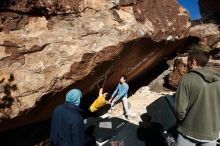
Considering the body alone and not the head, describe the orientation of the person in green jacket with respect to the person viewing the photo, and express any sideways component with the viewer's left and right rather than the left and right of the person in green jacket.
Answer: facing away from the viewer and to the left of the viewer

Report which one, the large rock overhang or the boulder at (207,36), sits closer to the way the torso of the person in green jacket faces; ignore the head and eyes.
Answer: the large rock overhang

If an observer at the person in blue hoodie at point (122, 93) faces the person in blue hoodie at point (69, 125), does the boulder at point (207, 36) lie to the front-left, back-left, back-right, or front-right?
back-left

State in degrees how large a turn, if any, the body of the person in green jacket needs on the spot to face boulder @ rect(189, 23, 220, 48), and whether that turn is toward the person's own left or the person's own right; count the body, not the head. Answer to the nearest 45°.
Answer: approximately 45° to the person's own right

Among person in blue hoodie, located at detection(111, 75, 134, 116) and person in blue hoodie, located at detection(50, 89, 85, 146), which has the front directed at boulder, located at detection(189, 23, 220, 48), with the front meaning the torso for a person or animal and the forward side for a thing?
person in blue hoodie, located at detection(50, 89, 85, 146)

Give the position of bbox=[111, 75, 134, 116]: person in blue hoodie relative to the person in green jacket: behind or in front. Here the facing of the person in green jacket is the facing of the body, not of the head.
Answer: in front

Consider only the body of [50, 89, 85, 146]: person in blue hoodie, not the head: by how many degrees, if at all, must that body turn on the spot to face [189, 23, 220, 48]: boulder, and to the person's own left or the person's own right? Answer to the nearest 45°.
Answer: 0° — they already face it

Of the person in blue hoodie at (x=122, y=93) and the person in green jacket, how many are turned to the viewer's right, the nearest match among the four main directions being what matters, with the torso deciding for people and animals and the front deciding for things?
0

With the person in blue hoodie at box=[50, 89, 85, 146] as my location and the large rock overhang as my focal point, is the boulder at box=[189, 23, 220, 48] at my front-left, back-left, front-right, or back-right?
front-right

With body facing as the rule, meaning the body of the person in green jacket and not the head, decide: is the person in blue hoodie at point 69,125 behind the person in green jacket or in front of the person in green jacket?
in front

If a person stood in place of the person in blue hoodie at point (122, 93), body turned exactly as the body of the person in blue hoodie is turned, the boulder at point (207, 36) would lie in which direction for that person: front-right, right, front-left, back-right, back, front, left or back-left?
back

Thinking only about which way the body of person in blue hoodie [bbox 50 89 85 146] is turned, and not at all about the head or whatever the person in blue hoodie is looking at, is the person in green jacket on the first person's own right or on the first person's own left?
on the first person's own right

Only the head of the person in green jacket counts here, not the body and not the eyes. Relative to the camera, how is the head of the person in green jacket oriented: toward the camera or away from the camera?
away from the camera

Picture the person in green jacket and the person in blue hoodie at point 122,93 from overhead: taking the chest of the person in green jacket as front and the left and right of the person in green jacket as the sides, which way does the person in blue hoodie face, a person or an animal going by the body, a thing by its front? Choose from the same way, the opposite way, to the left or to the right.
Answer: to the left

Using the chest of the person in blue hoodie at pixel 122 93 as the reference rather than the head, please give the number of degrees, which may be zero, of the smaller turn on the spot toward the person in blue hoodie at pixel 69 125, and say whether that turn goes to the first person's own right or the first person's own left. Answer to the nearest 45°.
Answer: approximately 45° to the first person's own left

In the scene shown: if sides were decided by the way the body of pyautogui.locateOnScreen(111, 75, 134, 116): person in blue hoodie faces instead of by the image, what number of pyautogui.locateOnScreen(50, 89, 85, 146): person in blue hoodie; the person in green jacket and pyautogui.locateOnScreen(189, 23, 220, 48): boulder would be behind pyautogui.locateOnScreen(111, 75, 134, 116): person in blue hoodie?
1

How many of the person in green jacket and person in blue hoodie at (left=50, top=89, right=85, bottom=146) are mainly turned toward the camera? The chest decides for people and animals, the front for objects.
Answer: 0

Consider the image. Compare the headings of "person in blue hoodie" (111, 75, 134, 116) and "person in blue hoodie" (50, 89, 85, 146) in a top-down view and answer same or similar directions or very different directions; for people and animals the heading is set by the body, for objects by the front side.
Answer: very different directions

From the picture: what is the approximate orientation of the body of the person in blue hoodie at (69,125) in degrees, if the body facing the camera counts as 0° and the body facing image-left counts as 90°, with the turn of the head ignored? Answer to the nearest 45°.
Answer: approximately 225°
